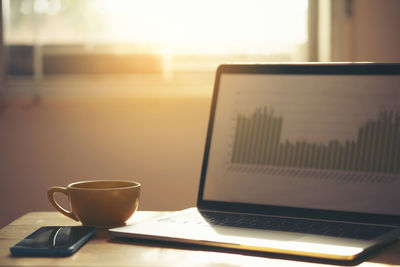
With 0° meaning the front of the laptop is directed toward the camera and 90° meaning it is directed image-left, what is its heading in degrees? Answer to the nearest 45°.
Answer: approximately 45°
